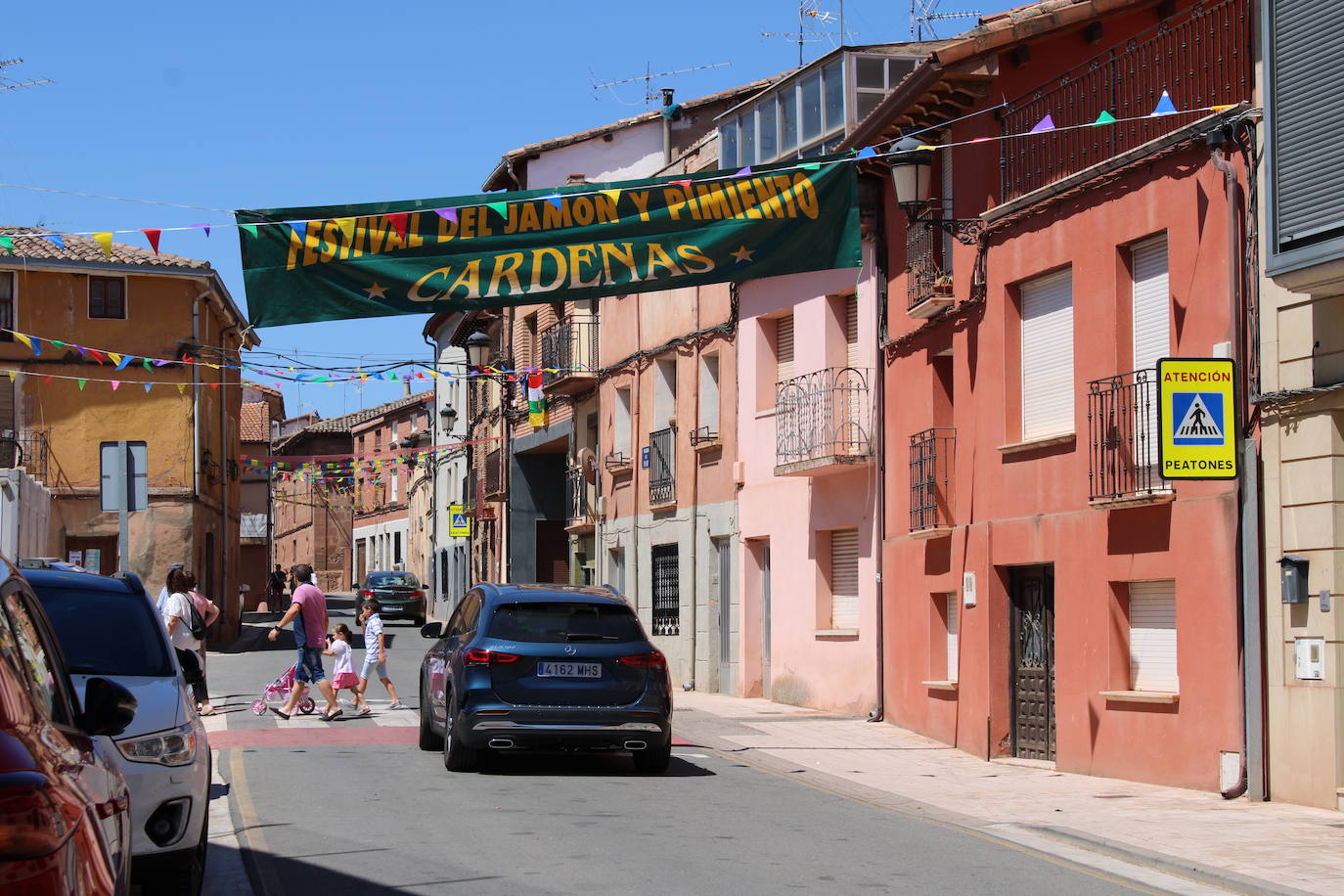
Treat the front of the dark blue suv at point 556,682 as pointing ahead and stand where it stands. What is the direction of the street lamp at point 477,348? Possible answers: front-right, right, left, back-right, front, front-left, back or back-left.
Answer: front

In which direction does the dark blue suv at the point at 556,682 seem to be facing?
away from the camera

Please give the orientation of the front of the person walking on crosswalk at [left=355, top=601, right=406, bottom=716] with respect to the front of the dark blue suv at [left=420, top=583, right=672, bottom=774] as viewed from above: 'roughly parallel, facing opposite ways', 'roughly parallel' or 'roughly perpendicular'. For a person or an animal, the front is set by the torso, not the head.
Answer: roughly perpendicular

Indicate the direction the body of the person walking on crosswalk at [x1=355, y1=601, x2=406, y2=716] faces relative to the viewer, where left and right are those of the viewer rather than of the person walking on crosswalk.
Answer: facing to the left of the viewer

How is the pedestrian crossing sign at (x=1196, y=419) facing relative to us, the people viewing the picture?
facing the viewer

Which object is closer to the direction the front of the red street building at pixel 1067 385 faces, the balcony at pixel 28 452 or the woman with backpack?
the woman with backpack

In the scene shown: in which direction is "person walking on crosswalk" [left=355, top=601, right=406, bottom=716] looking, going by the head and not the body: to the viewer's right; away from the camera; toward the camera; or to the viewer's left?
to the viewer's left

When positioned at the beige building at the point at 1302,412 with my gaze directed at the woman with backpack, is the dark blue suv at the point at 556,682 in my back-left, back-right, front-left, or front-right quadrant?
front-left

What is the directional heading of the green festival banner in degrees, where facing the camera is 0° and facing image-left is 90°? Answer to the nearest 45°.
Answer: approximately 0°

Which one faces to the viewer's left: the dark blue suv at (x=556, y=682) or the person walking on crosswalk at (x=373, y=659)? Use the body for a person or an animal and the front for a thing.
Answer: the person walking on crosswalk

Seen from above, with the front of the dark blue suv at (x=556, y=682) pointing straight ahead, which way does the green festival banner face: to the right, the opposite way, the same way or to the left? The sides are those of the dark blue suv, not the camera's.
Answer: the opposite way

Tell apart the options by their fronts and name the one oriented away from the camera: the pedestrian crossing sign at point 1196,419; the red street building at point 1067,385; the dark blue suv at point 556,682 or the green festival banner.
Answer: the dark blue suv

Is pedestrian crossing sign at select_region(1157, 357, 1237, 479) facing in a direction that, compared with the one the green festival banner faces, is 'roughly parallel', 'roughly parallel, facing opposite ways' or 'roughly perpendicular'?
roughly parallel

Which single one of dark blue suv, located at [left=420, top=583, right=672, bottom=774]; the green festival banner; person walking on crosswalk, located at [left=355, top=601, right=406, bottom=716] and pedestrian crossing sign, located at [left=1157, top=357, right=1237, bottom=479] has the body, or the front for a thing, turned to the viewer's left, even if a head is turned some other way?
the person walking on crosswalk

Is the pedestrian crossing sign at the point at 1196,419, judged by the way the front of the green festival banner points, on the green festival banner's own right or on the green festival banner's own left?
on the green festival banner's own left

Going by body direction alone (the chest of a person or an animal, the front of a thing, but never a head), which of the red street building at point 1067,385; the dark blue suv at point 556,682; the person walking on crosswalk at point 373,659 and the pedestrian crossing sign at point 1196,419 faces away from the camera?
the dark blue suv
